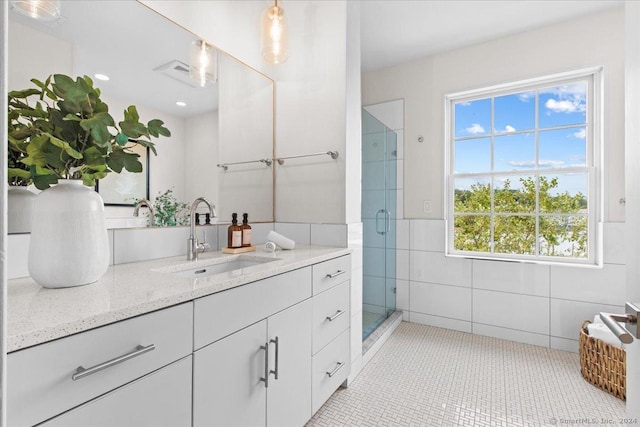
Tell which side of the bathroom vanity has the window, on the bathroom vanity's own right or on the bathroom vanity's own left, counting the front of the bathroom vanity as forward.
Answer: on the bathroom vanity's own left

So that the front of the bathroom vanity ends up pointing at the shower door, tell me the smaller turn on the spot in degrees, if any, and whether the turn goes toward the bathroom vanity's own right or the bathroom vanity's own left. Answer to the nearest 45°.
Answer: approximately 90° to the bathroom vanity's own left

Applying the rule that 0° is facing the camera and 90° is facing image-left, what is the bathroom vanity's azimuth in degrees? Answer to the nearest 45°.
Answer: approximately 315°
